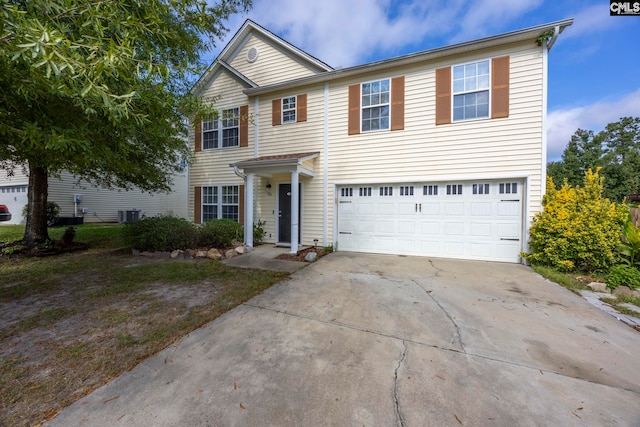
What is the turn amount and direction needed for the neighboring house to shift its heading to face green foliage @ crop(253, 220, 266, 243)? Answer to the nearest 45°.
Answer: approximately 45° to its left

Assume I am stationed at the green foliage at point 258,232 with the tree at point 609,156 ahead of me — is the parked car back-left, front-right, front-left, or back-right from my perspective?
back-left

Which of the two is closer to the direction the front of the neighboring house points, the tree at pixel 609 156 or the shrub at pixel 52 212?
the shrub

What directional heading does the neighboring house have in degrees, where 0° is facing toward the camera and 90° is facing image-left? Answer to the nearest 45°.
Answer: approximately 45°

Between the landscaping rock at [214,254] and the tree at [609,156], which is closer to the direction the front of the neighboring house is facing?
the landscaping rock

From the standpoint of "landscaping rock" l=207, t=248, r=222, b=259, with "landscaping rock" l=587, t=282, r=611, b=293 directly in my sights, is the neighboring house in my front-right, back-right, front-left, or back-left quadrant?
back-left

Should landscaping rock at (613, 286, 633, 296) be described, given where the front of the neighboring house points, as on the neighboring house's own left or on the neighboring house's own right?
on the neighboring house's own left

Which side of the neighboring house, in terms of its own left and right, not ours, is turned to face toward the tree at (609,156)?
left

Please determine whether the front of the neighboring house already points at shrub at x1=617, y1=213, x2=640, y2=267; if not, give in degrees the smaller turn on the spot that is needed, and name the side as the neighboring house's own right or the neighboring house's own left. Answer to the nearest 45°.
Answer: approximately 45° to the neighboring house's own left

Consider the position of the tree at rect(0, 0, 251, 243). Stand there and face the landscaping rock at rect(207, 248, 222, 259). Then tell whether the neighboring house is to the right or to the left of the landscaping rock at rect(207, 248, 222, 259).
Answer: left

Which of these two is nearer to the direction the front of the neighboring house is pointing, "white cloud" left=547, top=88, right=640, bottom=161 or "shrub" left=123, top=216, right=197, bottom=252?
the shrub

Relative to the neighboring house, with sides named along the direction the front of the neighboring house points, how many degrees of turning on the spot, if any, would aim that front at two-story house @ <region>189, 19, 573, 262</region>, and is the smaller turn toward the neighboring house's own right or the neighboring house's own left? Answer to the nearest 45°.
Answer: approximately 45° to the neighboring house's own left

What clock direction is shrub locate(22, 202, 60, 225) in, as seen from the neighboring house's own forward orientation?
The shrub is roughly at 12 o'clock from the neighboring house.
